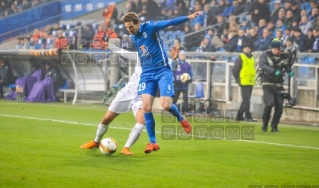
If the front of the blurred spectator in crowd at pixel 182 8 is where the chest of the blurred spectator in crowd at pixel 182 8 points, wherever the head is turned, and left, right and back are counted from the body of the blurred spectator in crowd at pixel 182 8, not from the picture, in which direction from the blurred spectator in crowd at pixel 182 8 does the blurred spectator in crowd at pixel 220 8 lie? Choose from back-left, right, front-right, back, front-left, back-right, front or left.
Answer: left

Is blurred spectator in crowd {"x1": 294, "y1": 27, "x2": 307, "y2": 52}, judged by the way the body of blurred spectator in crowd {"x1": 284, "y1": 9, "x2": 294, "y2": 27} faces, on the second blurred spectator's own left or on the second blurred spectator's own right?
on the second blurred spectator's own left

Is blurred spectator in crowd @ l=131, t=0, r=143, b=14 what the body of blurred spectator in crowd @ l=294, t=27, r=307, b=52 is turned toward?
no

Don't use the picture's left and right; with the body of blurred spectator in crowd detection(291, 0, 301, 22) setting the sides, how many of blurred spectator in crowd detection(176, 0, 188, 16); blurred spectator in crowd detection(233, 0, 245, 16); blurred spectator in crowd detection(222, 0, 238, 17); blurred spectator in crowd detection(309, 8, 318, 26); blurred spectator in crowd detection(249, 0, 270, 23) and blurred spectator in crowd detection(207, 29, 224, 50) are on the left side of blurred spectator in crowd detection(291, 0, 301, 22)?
1

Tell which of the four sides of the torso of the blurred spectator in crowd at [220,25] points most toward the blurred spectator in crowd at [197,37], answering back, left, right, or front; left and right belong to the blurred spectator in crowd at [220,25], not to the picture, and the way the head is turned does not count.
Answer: right

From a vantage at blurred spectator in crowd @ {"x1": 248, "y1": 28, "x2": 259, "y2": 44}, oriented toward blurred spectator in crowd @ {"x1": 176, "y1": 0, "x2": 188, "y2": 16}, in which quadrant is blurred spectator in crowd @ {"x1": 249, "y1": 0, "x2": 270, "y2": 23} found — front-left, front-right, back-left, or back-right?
front-right

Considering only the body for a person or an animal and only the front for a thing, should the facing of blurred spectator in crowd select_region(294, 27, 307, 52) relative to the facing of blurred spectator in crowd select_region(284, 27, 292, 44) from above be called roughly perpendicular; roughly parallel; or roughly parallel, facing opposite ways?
roughly parallel

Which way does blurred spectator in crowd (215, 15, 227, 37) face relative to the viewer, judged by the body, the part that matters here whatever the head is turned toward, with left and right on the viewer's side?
facing the viewer and to the left of the viewer

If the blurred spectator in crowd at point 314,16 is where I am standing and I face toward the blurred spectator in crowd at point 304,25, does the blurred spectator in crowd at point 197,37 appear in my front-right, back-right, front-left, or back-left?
front-right

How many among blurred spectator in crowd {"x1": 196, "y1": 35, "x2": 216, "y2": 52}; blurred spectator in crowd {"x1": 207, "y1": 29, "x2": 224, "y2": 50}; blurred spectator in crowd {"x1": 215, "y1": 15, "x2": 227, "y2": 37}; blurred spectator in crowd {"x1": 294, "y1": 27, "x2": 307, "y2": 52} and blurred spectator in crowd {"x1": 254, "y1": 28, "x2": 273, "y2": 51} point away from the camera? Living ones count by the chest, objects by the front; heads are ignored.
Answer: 0

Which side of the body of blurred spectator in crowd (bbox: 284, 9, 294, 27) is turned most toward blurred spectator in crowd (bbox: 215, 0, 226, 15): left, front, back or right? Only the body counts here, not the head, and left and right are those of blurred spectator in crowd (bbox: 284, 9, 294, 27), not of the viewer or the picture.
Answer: right

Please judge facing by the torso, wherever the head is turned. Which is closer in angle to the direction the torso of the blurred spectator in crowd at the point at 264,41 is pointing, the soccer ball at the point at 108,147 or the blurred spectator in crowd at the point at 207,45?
the soccer ball

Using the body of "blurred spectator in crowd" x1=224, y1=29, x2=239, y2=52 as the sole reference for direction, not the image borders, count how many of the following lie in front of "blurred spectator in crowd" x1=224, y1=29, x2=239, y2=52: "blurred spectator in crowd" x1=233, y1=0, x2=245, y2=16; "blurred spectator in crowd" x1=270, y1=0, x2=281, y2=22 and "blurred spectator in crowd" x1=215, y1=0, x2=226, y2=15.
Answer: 0

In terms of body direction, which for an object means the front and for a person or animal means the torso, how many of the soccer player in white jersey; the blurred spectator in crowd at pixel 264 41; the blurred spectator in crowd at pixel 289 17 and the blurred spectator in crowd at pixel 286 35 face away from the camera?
0

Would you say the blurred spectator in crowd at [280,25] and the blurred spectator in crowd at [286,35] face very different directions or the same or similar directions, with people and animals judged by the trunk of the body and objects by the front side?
same or similar directions

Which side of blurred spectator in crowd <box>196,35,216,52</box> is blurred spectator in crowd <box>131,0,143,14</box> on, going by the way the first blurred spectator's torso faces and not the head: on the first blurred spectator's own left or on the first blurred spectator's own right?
on the first blurred spectator's own right

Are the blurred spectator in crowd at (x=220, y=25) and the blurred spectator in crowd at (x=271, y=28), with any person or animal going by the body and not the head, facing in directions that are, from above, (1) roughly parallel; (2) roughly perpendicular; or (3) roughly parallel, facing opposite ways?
roughly parallel
